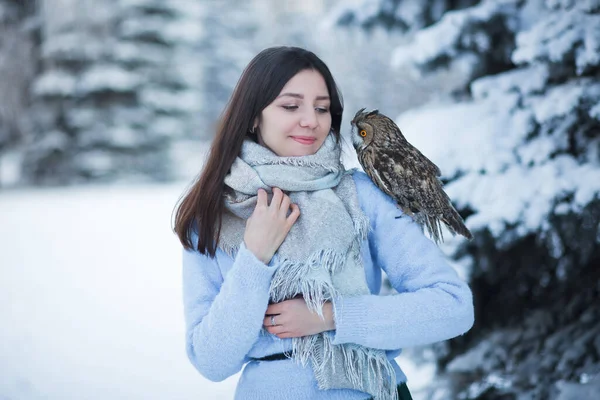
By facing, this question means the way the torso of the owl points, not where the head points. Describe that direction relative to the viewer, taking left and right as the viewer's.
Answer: facing to the left of the viewer

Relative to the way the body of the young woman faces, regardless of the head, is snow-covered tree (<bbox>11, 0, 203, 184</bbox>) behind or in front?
behind

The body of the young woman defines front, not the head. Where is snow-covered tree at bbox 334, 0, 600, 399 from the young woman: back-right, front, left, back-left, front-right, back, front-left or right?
back-left

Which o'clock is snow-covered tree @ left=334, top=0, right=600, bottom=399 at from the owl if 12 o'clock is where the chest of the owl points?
The snow-covered tree is roughly at 4 o'clock from the owl.

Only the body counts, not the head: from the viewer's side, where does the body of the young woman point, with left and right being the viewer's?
facing the viewer

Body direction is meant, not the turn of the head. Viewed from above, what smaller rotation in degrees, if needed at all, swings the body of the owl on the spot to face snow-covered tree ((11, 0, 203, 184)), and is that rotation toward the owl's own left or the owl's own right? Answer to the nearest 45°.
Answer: approximately 45° to the owl's own right
